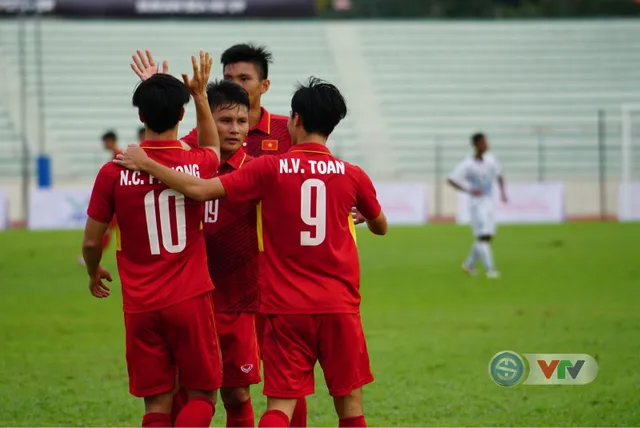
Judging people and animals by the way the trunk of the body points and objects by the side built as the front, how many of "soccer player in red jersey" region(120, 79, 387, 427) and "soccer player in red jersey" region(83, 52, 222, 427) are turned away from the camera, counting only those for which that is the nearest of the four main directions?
2

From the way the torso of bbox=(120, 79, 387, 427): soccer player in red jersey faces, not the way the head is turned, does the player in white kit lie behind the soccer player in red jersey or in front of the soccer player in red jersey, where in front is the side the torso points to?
in front

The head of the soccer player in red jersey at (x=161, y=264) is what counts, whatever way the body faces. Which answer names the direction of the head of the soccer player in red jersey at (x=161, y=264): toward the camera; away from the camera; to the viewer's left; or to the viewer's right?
away from the camera

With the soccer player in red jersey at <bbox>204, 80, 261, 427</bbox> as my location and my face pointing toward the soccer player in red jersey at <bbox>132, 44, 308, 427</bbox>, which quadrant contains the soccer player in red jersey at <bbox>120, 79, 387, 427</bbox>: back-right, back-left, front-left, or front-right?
back-right

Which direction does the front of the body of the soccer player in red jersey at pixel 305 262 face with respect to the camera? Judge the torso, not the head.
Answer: away from the camera

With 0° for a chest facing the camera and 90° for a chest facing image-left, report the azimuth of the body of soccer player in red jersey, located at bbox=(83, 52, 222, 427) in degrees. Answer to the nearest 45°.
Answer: approximately 180°
